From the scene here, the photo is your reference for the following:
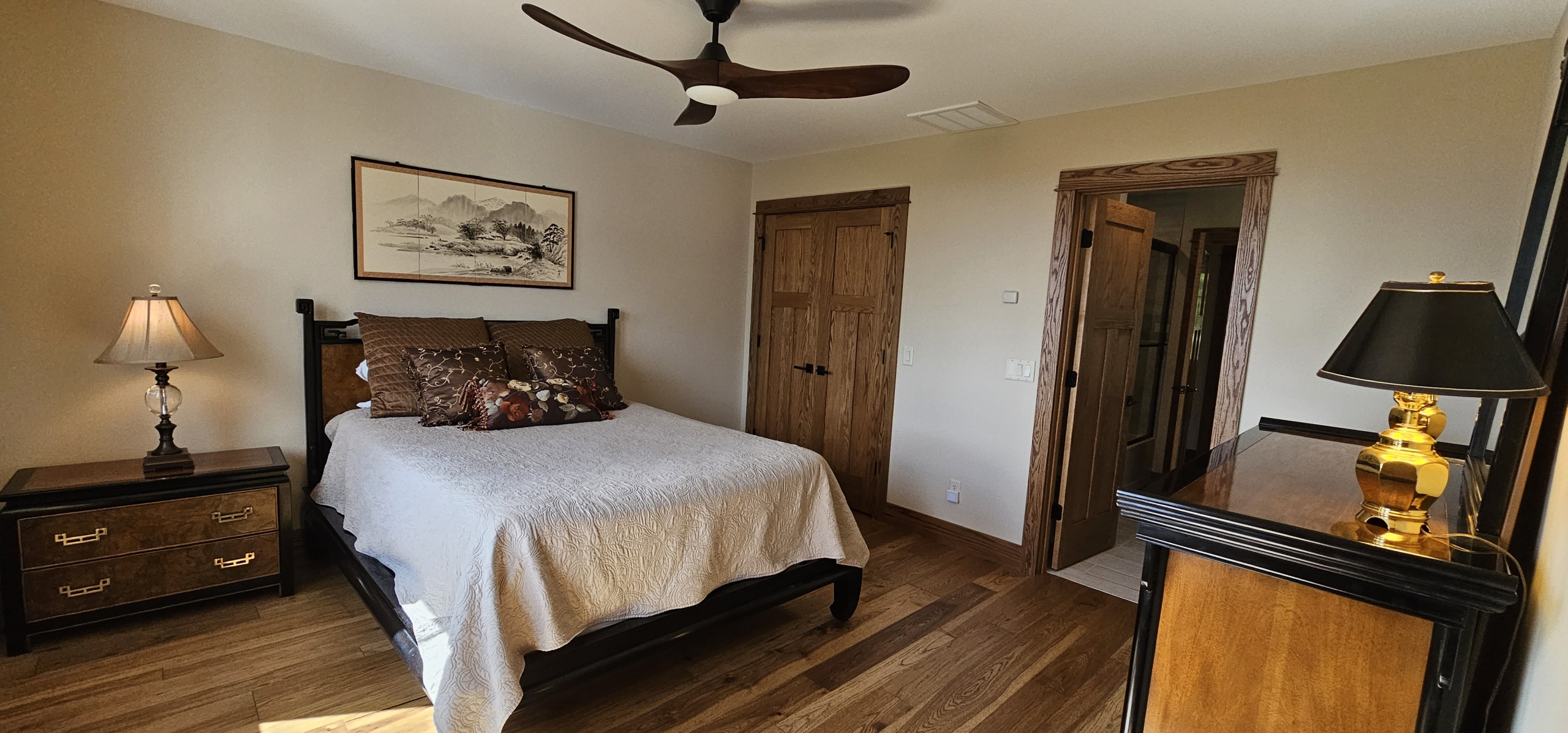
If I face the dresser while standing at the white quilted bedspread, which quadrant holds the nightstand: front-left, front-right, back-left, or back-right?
back-right

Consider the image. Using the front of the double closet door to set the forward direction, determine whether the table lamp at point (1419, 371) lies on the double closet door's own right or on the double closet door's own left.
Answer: on the double closet door's own left

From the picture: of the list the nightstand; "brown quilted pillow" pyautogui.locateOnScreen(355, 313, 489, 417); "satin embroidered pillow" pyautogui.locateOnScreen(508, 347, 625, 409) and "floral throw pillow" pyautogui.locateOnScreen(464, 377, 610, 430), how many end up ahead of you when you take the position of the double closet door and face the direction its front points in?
4

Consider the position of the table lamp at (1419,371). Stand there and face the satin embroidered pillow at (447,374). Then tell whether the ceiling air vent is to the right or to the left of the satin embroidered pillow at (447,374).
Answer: right

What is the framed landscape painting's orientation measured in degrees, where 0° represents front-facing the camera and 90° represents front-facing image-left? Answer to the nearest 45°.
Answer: approximately 315°

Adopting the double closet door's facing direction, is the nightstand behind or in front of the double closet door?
in front

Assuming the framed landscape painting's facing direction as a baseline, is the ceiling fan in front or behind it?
in front

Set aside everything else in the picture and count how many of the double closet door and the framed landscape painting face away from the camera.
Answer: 0

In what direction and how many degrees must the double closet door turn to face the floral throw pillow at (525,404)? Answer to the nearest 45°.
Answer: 0° — it already faces it

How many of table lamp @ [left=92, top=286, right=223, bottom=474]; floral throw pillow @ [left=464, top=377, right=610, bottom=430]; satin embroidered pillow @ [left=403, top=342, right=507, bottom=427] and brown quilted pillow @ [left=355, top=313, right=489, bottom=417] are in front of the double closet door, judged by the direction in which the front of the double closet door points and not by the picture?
4

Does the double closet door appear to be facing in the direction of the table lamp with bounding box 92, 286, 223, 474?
yes

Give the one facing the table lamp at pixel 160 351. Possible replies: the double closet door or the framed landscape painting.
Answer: the double closet door
